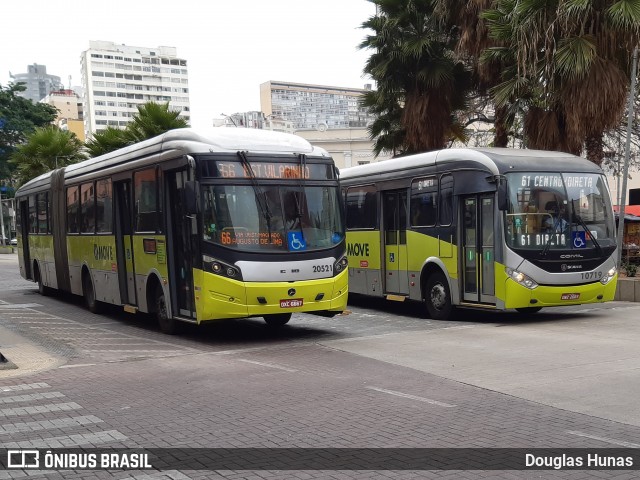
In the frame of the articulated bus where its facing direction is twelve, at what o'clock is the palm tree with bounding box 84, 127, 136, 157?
The palm tree is roughly at 7 o'clock from the articulated bus.

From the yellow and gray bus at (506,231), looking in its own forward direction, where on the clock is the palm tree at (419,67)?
The palm tree is roughly at 7 o'clock from the yellow and gray bus.

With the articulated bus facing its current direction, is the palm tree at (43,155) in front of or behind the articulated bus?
behind

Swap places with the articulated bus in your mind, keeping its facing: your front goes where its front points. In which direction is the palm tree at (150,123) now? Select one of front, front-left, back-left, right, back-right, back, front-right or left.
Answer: back-left

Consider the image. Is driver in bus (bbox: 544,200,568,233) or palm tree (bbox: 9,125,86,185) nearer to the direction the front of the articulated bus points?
the driver in bus

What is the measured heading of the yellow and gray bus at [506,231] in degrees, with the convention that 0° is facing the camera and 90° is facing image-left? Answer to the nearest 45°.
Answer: approximately 315°

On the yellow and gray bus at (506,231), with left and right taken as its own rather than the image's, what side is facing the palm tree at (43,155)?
back
